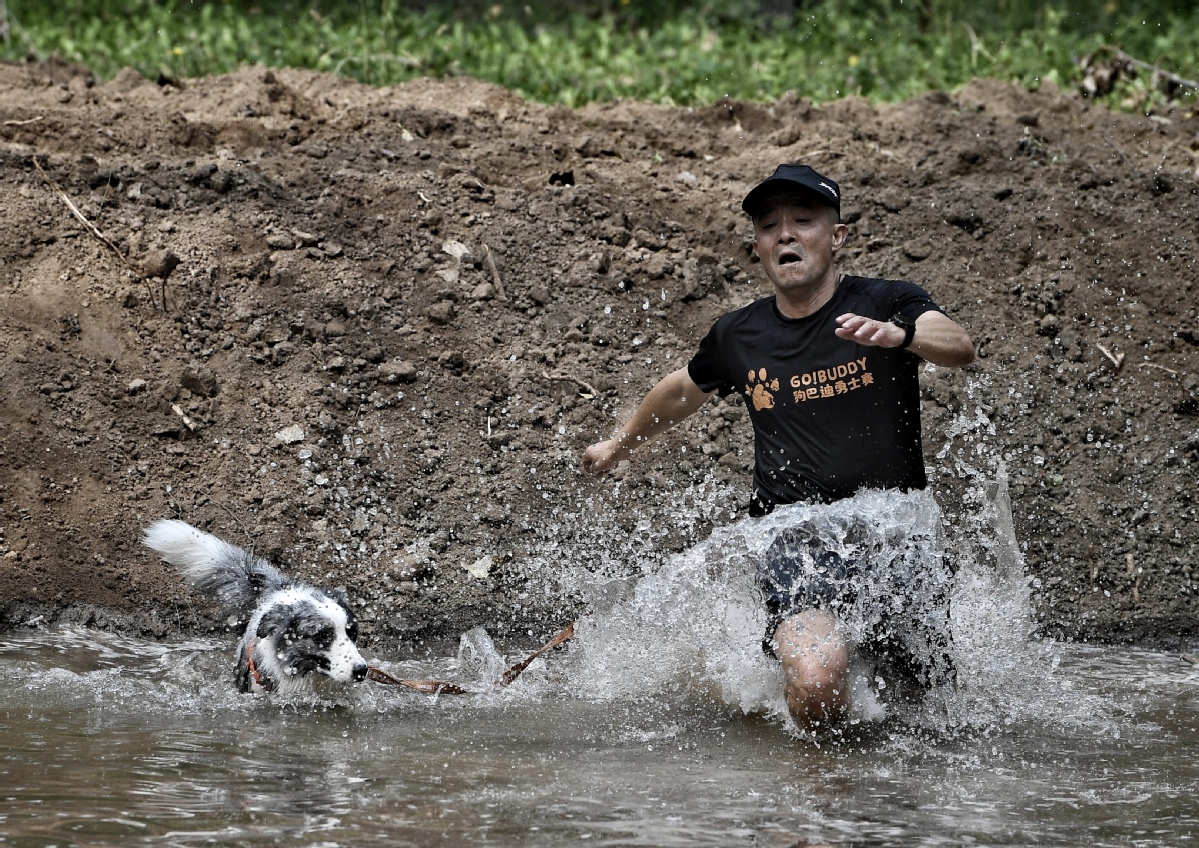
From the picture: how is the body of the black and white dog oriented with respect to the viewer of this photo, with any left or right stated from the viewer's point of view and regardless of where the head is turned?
facing the viewer and to the right of the viewer

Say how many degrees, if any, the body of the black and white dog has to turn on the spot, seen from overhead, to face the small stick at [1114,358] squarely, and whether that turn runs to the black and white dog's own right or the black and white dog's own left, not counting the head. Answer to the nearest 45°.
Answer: approximately 45° to the black and white dog's own left

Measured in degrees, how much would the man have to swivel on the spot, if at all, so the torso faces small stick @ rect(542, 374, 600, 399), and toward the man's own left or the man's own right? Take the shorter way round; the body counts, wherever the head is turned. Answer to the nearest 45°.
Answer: approximately 135° to the man's own right

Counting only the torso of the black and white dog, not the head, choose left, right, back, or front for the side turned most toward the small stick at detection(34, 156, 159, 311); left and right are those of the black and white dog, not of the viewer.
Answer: back

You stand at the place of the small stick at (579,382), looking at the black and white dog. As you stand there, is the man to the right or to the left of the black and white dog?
left

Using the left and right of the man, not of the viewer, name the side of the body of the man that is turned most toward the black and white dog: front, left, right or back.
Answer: right

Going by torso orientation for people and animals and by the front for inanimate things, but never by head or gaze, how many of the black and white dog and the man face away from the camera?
0

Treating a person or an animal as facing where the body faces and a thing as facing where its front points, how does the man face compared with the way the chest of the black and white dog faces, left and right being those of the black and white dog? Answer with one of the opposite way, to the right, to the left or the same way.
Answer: to the right

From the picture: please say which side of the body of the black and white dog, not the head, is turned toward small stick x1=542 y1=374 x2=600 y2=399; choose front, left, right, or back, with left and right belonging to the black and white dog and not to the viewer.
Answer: left

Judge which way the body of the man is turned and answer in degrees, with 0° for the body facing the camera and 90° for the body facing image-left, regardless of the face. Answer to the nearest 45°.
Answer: approximately 0°
